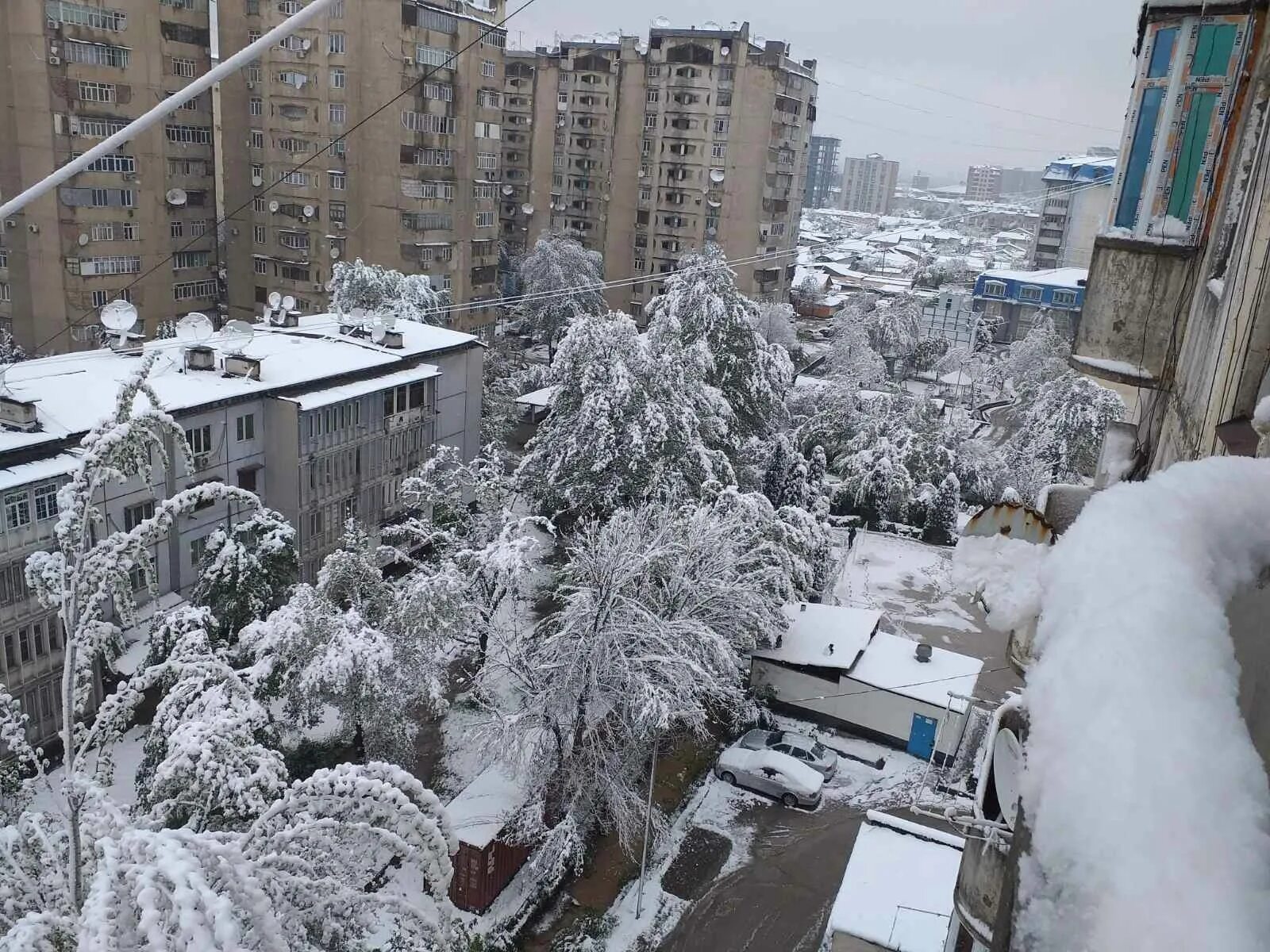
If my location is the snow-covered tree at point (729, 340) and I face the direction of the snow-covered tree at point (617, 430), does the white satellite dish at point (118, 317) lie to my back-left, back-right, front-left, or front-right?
front-right

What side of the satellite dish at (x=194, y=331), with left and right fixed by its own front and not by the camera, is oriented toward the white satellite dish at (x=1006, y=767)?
front

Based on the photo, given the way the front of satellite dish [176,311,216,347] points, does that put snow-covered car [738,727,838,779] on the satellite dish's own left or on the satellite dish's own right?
on the satellite dish's own left

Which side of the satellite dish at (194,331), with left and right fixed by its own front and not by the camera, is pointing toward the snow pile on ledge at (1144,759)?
front

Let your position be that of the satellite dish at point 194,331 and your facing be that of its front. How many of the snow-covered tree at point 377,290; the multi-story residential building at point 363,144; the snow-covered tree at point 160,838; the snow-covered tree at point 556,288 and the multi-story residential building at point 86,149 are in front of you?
1

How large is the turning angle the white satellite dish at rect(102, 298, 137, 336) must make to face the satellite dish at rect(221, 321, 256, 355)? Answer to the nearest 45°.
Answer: approximately 90° to its left

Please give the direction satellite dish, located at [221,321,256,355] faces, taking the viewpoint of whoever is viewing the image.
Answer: facing the viewer and to the left of the viewer

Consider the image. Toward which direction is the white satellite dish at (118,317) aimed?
toward the camera

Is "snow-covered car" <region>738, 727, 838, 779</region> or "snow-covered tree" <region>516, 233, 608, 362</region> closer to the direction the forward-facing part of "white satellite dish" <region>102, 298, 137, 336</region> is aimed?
the snow-covered car

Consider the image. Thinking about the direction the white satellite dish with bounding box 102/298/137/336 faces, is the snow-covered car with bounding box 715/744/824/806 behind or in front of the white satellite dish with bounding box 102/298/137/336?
in front

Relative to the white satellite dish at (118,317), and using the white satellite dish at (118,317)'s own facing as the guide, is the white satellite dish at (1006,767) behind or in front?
in front

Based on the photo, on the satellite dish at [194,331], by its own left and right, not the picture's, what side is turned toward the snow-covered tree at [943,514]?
left

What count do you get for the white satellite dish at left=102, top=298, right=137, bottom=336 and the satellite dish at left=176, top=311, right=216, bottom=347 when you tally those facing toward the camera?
2

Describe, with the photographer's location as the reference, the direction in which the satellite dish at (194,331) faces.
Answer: facing the viewer
